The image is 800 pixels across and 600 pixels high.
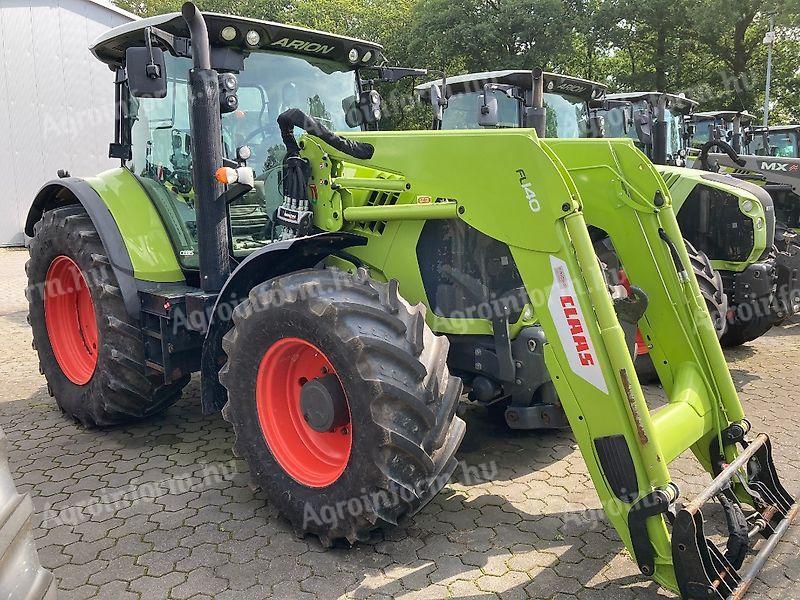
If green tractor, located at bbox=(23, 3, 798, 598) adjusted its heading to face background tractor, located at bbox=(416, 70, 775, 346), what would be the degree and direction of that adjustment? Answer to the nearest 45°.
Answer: approximately 90° to its left

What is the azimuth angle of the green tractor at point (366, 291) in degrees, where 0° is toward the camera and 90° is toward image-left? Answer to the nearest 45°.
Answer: approximately 315°

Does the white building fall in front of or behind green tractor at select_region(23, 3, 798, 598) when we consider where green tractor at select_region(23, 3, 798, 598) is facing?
behind

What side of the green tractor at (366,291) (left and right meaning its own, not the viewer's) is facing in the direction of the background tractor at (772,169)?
left
